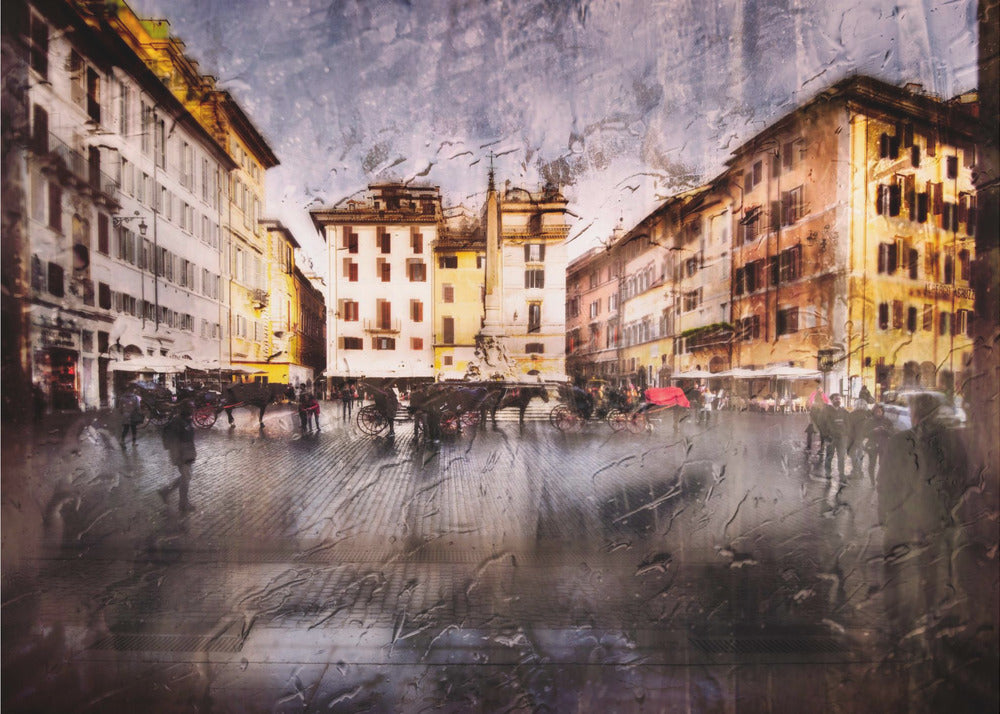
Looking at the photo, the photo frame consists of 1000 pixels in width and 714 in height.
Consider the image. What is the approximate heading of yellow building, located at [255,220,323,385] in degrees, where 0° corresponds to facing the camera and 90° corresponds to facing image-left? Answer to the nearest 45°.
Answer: approximately 315°

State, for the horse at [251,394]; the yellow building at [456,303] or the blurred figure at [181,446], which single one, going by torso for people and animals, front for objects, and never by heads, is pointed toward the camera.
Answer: the yellow building

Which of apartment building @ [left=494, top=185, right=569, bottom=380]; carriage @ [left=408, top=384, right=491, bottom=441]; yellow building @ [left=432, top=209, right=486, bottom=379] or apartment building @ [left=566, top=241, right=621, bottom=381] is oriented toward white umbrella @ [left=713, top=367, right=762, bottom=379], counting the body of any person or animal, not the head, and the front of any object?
the carriage

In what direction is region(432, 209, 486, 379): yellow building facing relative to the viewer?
toward the camera

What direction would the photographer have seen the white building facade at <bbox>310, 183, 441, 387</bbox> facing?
facing the viewer

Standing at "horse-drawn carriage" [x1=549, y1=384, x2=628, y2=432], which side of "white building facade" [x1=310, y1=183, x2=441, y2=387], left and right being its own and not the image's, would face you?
front

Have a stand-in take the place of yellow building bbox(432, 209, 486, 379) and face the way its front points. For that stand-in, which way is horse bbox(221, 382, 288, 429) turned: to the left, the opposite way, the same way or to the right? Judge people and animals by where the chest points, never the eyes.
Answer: to the left

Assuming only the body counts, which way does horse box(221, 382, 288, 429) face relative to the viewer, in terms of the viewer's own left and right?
facing to the right of the viewer

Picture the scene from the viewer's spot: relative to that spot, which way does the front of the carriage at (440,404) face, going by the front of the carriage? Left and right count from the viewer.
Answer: facing to the right of the viewer
